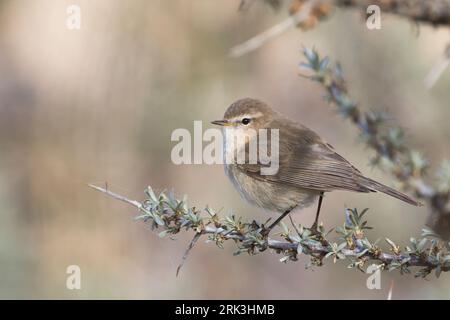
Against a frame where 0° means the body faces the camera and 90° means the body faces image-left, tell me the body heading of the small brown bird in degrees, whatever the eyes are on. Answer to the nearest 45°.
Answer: approximately 90°

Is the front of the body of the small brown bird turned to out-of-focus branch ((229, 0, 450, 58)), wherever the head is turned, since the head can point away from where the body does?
no
